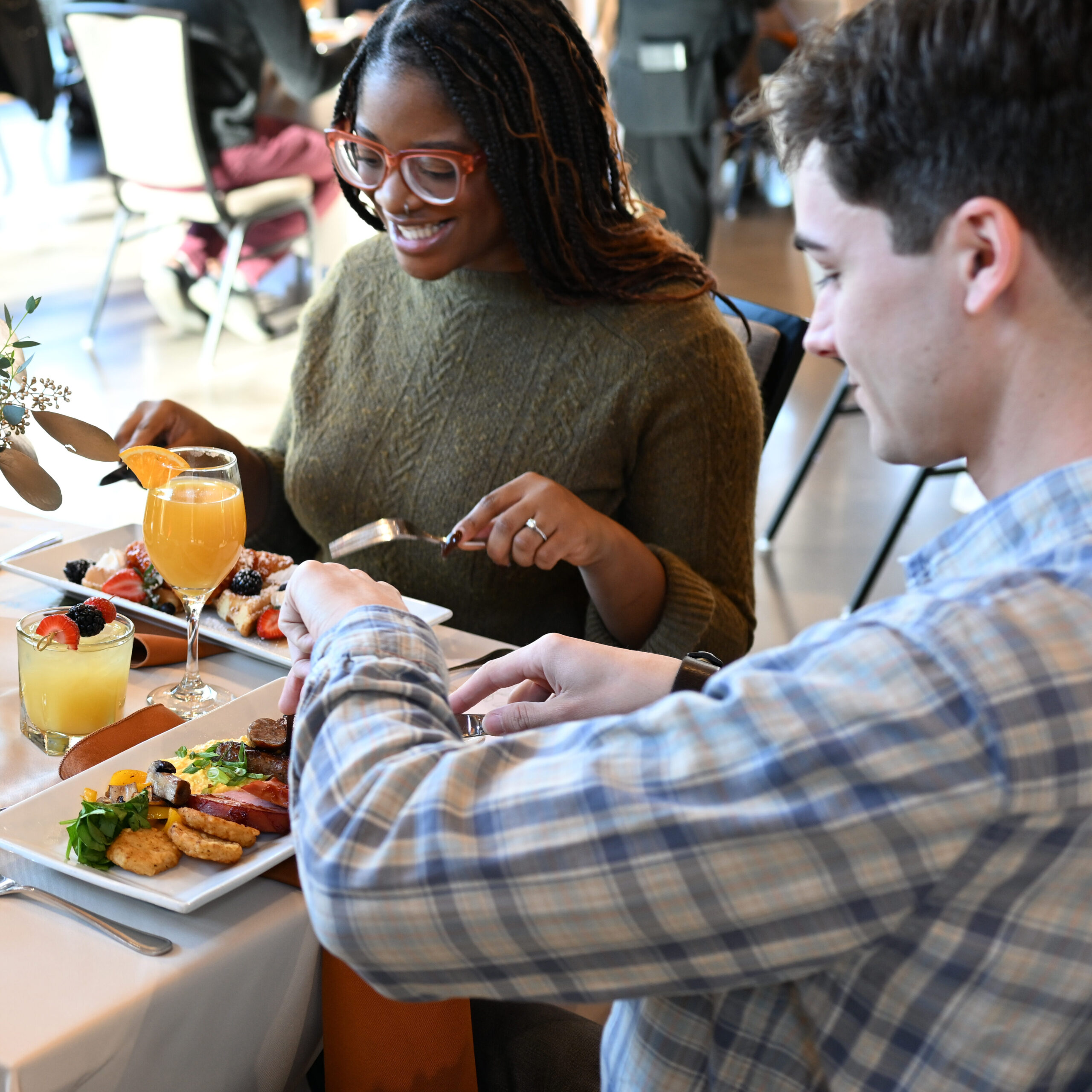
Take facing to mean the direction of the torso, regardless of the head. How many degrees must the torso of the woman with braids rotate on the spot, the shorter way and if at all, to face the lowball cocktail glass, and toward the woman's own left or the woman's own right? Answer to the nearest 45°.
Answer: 0° — they already face it

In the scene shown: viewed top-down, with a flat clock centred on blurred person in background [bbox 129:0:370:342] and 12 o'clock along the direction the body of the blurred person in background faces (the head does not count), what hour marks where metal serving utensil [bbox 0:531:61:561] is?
The metal serving utensil is roughly at 3 o'clock from the blurred person in background.

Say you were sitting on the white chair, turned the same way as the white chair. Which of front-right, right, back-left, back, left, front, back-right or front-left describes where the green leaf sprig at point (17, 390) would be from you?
back-right

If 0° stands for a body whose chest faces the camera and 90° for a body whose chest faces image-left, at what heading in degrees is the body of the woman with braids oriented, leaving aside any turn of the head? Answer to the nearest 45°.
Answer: approximately 45°

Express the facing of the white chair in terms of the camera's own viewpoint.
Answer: facing away from the viewer and to the right of the viewer

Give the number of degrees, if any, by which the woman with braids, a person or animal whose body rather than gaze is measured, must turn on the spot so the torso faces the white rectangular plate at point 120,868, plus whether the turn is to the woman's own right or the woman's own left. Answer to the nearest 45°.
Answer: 0° — they already face it

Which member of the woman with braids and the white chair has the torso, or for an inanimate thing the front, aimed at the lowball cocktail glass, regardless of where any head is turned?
the woman with braids

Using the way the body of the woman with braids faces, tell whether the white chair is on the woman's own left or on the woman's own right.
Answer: on the woman's own right

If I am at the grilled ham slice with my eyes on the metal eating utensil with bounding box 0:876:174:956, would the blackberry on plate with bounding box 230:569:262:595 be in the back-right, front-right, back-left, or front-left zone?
back-right

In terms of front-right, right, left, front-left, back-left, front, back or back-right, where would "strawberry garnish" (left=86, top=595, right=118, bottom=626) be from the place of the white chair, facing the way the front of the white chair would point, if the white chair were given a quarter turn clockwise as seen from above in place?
front-right
